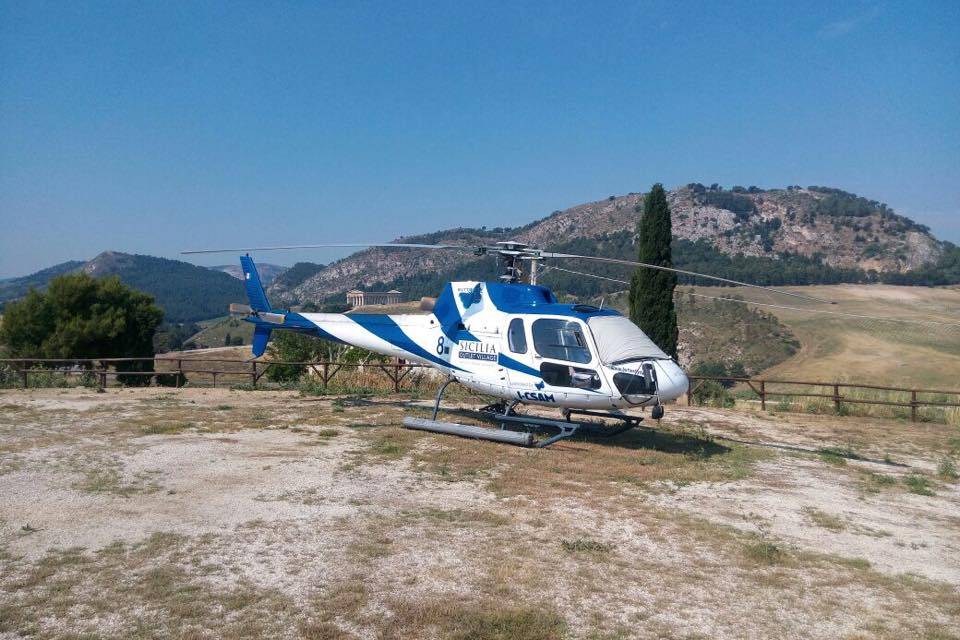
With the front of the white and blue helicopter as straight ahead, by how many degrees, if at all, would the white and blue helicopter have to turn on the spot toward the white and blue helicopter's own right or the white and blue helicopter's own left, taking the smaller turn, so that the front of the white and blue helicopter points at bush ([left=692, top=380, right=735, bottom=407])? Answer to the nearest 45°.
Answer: approximately 90° to the white and blue helicopter's own left

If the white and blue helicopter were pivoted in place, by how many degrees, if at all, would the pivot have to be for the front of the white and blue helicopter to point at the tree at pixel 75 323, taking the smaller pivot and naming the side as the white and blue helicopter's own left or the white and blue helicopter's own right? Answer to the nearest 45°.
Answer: approximately 180°

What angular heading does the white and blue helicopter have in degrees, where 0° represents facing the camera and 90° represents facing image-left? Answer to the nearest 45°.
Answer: approximately 315°

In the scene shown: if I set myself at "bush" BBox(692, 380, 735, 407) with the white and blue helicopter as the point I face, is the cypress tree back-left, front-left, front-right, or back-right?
back-right

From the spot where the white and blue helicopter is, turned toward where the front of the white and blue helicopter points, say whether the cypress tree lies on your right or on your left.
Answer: on your left
